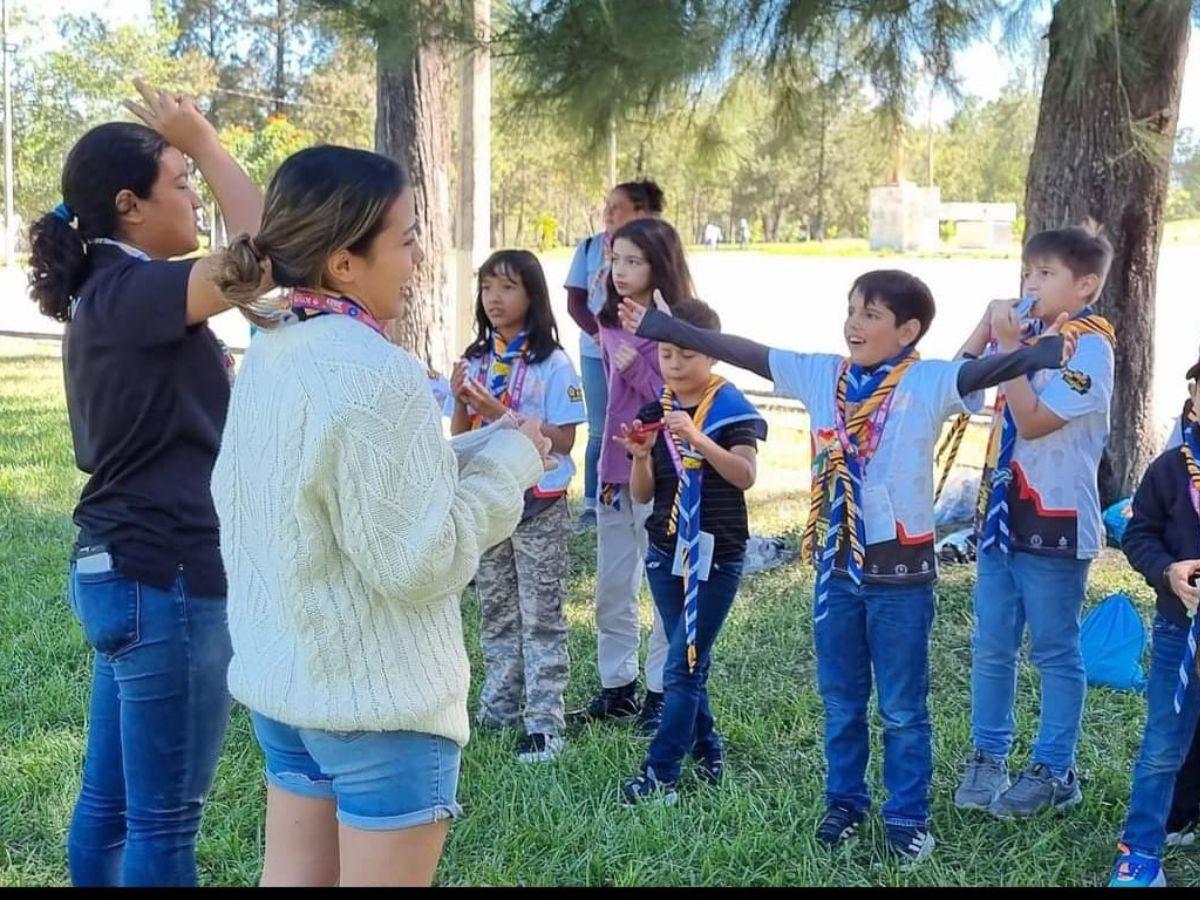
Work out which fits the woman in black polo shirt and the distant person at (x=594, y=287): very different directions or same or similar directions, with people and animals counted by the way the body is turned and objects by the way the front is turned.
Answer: very different directions

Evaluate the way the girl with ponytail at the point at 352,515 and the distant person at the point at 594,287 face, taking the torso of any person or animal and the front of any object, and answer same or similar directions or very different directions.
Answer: very different directions

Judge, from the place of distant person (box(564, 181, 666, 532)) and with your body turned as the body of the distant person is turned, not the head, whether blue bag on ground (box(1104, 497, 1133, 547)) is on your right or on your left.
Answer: on your left

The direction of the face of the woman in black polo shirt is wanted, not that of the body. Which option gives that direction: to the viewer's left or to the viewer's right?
to the viewer's right

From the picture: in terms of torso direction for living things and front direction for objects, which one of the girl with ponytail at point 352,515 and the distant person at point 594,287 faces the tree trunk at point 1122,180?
the girl with ponytail

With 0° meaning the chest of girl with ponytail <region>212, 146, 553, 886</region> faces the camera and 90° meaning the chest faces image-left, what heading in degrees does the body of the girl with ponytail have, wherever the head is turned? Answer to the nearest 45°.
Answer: approximately 225°

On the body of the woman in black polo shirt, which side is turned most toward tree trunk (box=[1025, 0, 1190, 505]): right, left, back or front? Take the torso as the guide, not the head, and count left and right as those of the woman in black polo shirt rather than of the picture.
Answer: front

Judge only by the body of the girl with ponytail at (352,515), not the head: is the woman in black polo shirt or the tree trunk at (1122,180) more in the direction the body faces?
the tree trunk

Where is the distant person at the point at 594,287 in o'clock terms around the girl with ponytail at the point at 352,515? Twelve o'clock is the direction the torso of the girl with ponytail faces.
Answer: The distant person is roughly at 11 o'clock from the girl with ponytail.

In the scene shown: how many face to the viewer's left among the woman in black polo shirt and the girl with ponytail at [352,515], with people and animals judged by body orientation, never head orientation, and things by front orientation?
0

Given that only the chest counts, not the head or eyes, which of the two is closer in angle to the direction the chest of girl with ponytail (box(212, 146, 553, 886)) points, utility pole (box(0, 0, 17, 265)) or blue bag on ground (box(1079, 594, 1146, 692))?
the blue bag on ground

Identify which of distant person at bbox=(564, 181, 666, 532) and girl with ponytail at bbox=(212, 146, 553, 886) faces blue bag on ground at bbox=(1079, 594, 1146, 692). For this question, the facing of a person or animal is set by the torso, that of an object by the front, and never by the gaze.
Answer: the girl with ponytail

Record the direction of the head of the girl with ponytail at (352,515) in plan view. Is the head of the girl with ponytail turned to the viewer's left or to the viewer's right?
to the viewer's right
